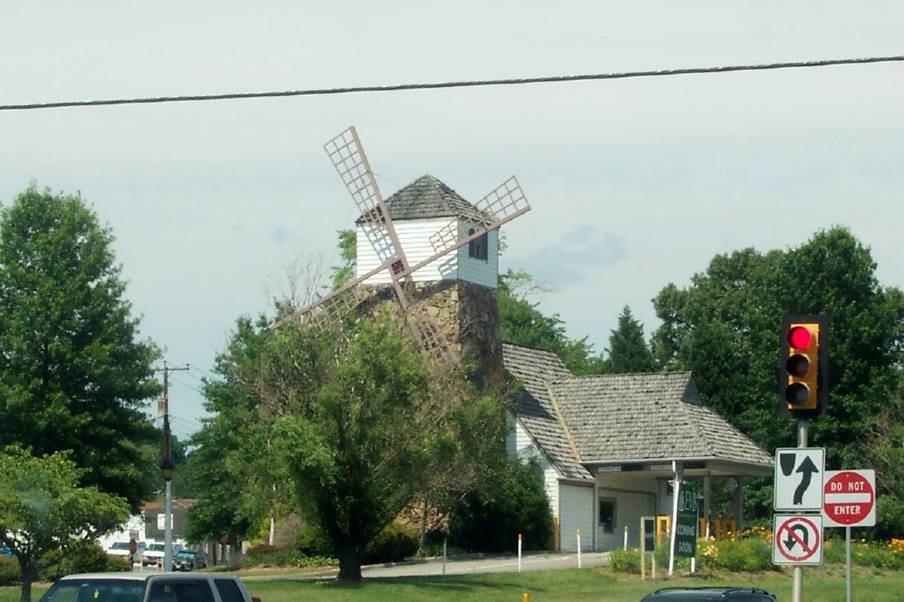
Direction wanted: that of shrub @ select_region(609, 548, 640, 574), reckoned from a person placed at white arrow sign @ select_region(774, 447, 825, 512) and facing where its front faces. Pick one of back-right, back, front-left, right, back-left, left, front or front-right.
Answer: back

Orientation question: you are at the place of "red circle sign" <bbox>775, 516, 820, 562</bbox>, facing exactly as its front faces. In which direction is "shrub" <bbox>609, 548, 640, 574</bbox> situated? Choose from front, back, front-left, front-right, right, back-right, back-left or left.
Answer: back

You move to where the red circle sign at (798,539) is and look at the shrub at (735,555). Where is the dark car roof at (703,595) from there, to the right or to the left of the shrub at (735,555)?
left

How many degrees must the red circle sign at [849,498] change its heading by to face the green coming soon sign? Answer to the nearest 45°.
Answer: approximately 180°

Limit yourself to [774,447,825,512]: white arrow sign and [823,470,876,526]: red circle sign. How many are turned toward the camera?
2

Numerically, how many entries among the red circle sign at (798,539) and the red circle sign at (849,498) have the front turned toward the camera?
2
